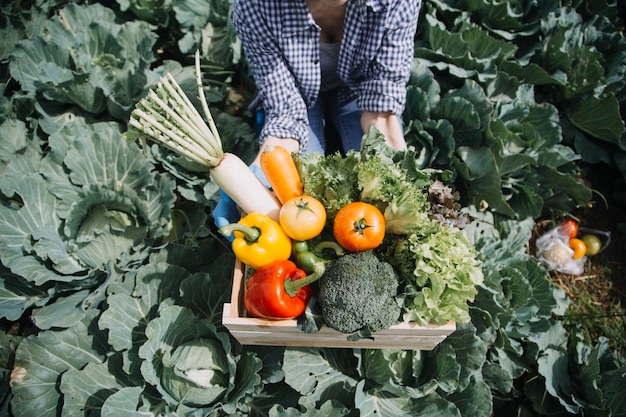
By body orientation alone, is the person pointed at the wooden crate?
yes

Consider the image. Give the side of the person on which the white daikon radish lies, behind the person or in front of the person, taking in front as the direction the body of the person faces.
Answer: in front

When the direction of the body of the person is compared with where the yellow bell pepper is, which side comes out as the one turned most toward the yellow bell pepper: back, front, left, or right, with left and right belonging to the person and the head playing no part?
front

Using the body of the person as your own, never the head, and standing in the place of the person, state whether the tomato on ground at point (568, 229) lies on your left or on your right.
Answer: on your left

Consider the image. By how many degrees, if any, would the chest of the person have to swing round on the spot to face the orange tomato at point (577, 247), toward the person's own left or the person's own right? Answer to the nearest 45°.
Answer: approximately 90° to the person's own left

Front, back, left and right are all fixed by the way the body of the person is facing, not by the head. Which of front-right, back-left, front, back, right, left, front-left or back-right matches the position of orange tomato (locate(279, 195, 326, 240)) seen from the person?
front

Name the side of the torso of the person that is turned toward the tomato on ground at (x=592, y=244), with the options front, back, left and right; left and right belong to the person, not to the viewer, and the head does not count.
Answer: left

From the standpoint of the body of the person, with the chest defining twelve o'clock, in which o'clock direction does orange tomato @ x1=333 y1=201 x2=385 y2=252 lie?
The orange tomato is roughly at 12 o'clock from the person.

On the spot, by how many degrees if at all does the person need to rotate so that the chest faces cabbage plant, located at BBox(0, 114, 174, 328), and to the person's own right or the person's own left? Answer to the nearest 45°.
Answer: approximately 90° to the person's own right

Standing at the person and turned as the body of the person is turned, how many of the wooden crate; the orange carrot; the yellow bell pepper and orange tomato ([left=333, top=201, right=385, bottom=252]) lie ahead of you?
4

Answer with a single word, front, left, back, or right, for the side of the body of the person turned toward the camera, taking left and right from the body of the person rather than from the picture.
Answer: front

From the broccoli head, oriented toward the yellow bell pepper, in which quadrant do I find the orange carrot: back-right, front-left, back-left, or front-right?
front-right
